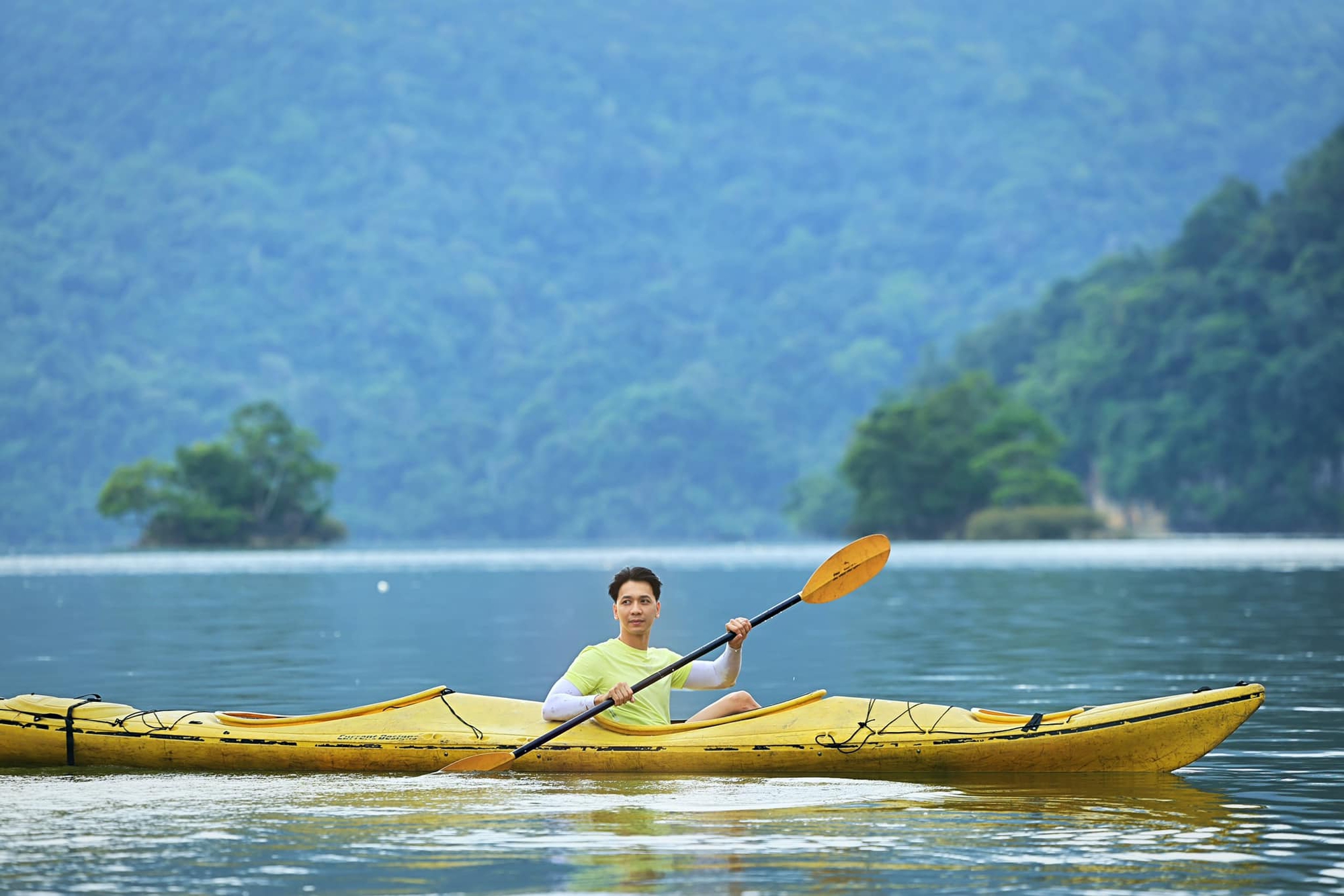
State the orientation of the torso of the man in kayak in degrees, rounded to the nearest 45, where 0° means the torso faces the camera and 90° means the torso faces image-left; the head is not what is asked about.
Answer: approximately 315°

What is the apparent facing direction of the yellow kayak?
to the viewer's right
